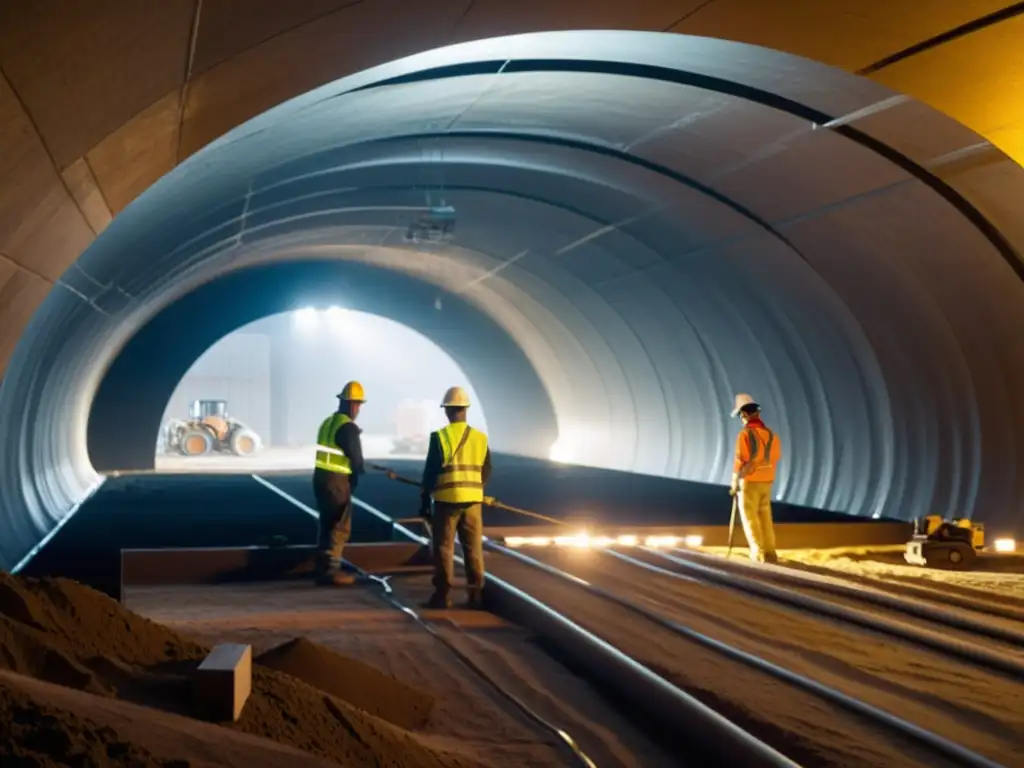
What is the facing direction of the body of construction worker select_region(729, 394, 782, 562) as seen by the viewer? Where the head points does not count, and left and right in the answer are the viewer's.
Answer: facing away from the viewer and to the left of the viewer

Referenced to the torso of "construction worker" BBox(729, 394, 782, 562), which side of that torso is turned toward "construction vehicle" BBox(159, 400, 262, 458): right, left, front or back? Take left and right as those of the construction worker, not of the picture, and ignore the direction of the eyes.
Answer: front

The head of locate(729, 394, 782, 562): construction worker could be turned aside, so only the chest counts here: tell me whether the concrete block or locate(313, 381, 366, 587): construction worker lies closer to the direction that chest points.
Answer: the construction worker

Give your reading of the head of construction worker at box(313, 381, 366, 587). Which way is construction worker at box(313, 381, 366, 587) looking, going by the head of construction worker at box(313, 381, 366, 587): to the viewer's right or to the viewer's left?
to the viewer's right
